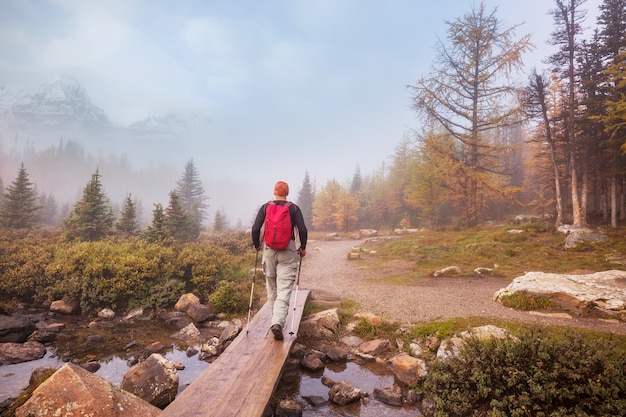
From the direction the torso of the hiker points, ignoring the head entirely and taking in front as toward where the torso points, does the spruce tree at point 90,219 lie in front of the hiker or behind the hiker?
in front

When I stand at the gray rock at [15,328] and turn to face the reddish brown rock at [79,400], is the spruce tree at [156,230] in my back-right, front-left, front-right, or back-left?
back-left

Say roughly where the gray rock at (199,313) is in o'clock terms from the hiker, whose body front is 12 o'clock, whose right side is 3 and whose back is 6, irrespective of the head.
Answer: The gray rock is roughly at 11 o'clock from the hiker.

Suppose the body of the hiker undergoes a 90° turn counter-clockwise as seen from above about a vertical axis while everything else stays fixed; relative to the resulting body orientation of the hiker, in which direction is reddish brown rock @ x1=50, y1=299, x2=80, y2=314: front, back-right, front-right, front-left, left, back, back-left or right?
front-right

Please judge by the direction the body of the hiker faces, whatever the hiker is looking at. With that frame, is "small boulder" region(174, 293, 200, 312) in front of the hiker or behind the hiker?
in front

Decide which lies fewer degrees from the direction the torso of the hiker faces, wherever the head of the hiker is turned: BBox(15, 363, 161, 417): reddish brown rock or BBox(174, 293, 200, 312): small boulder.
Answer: the small boulder

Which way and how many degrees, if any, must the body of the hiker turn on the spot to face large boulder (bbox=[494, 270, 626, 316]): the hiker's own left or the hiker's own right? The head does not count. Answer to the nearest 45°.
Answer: approximately 90° to the hiker's own right

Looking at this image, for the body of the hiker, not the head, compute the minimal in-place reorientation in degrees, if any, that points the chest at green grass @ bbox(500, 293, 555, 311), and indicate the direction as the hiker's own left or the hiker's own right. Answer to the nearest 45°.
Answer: approximately 90° to the hiker's own right

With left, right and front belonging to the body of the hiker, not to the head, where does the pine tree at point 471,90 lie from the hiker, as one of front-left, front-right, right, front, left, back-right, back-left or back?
front-right

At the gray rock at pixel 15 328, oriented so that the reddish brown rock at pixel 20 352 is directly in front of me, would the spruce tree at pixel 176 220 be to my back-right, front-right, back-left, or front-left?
back-left

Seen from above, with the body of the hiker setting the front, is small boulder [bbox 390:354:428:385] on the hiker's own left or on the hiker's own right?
on the hiker's own right

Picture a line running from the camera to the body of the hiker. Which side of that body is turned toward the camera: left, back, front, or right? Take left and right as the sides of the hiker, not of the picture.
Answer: back

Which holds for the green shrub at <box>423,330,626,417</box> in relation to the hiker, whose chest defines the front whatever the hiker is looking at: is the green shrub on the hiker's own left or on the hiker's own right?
on the hiker's own right
